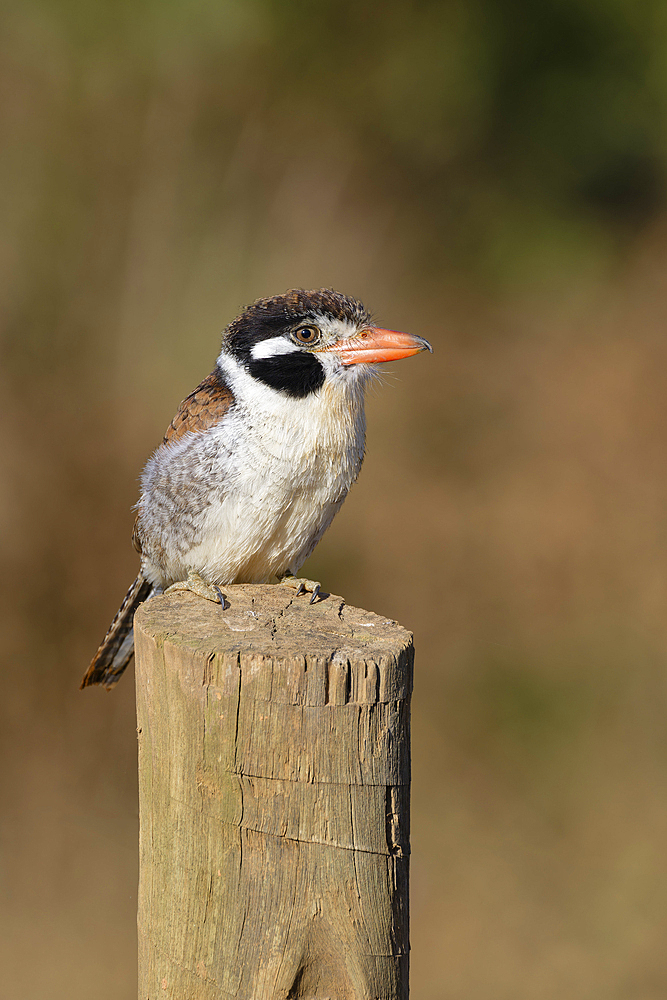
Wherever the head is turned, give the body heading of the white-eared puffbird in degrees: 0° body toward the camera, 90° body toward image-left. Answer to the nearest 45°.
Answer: approximately 315°
